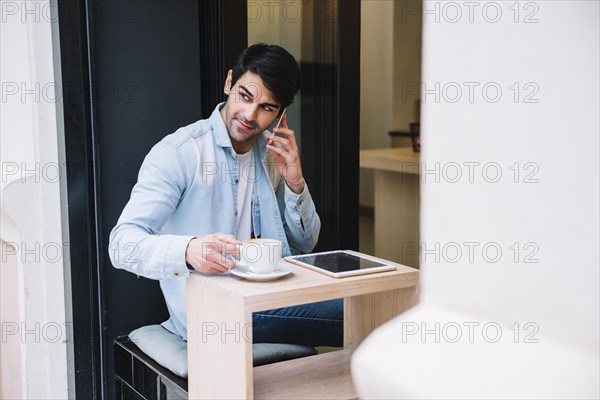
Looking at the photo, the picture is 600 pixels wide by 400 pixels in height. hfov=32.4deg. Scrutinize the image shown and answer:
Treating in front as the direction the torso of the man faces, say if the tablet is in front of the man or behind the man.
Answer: in front

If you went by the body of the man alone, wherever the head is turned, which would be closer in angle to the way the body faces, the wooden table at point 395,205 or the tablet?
the tablet

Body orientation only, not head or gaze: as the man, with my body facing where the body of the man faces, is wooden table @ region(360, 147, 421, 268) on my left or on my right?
on my left

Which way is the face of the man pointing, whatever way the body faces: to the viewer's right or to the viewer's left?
to the viewer's right

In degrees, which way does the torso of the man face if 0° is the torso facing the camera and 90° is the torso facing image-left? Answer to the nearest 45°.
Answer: approximately 315°
